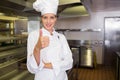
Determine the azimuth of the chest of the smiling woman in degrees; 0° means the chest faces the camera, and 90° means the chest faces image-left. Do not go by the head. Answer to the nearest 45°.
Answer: approximately 0°

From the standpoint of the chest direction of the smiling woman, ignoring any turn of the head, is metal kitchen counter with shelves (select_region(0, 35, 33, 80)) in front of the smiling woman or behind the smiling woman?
behind
